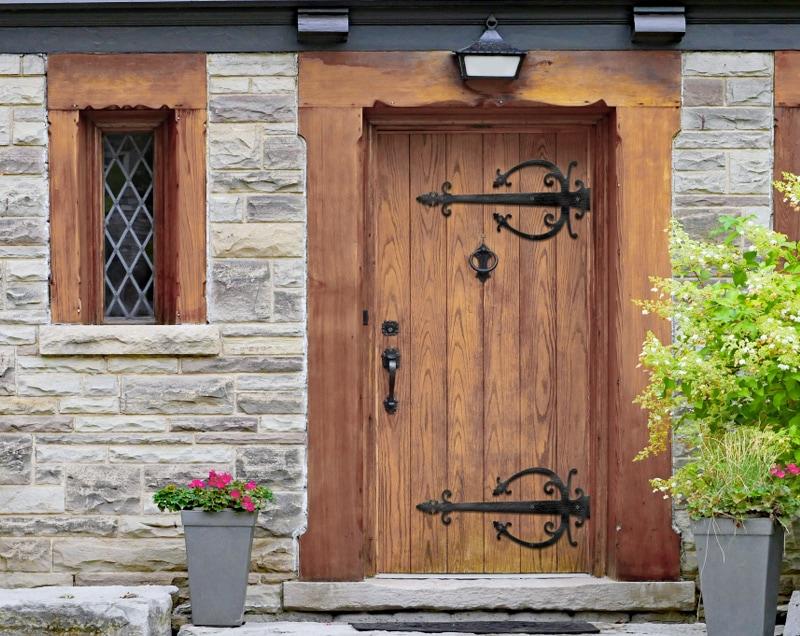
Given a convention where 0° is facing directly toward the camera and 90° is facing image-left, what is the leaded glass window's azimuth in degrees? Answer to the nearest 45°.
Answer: approximately 0°

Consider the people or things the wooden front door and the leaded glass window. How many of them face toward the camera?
2

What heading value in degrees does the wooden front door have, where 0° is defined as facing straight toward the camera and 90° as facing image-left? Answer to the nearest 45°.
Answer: approximately 0°

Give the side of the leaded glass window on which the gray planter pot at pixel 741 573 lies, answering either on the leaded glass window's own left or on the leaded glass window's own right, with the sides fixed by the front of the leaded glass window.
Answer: on the leaded glass window's own left

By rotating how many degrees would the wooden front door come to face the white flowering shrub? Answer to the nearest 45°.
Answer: approximately 45° to its left

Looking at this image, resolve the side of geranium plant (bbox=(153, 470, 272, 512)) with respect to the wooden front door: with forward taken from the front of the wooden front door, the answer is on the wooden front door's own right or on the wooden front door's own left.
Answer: on the wooden front door's own right

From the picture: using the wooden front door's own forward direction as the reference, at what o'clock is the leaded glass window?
The leaded glass window is roughly at 3 o'clock from the wooden front door.

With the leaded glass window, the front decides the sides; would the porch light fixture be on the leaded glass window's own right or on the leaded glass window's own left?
on the leaded glass window's own left

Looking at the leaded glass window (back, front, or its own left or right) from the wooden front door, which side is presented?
left
